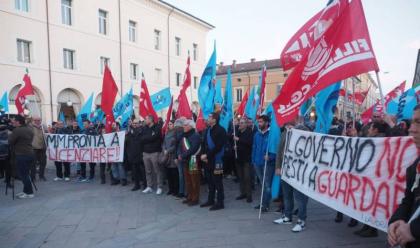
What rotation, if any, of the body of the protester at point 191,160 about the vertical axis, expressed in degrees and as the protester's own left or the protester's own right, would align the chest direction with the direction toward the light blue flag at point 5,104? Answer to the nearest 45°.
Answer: approximately 90° to the protester's own right

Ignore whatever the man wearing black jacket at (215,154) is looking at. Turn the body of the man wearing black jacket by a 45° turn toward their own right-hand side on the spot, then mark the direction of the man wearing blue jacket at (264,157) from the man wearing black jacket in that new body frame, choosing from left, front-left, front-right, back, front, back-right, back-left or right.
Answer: back

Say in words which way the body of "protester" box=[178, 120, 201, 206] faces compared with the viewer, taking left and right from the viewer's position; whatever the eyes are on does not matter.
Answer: facing the viewer and to the left of the viewer

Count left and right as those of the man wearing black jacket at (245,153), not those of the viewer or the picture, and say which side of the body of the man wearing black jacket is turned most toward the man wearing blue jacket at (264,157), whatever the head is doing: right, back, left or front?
left

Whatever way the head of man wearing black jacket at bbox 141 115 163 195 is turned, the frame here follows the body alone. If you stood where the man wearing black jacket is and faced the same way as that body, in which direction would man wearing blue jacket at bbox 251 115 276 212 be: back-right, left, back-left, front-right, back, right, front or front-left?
left

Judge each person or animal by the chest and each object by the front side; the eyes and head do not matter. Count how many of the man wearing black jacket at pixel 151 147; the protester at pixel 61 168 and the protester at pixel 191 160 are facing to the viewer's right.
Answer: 0

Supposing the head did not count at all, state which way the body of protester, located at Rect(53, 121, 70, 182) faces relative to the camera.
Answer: toward the camera

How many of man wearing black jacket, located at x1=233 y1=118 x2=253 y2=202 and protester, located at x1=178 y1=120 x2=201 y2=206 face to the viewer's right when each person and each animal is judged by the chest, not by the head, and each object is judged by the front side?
0

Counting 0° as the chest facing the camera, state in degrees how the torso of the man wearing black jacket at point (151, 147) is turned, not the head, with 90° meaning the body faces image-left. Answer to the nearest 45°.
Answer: approximately 45°

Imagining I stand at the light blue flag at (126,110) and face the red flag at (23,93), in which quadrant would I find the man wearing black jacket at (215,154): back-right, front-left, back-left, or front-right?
back-left
